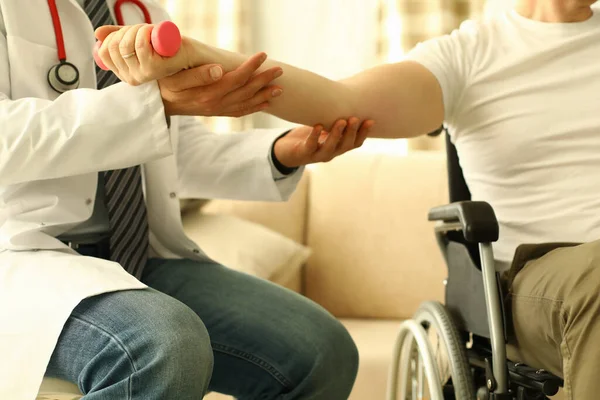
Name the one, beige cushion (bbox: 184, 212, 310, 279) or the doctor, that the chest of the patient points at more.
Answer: the doctor

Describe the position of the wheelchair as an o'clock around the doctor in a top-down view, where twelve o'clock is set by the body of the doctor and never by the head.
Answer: The wheelchair is roughly at 11 o'clock from the doctor.

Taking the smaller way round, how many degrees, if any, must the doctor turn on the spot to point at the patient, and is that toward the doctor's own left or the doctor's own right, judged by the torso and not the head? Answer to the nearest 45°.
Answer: approximately 45° to the doctor's own left

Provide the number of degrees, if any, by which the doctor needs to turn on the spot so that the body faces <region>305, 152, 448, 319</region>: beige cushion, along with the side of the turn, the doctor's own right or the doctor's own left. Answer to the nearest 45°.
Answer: approximately 90° to the doctor's own left

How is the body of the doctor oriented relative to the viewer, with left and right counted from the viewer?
facing the viewer and to the right of the viewer

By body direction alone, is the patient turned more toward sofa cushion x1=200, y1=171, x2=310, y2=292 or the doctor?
the doctor
